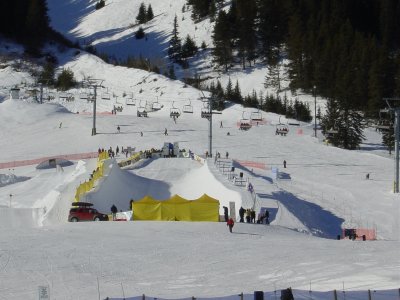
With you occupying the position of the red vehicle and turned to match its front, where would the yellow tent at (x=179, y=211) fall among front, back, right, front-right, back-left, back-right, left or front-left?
front

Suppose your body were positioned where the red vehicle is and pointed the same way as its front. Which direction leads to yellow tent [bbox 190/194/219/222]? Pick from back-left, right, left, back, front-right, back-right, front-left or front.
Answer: front

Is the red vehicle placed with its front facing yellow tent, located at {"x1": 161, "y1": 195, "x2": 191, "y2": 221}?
yes

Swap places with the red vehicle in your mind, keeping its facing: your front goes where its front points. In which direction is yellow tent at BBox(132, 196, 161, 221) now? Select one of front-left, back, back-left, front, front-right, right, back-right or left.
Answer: front

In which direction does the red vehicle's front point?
to the viewer's right
